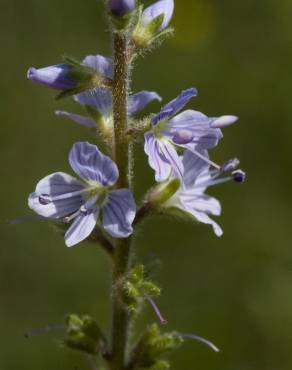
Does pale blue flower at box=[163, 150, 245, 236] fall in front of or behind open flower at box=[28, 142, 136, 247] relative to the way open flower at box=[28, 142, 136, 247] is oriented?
behind

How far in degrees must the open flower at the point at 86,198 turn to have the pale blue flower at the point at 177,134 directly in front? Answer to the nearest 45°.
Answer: approximately 135° to its left

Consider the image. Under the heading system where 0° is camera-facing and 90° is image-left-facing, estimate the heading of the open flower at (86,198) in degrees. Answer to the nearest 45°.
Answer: approximately 45°
